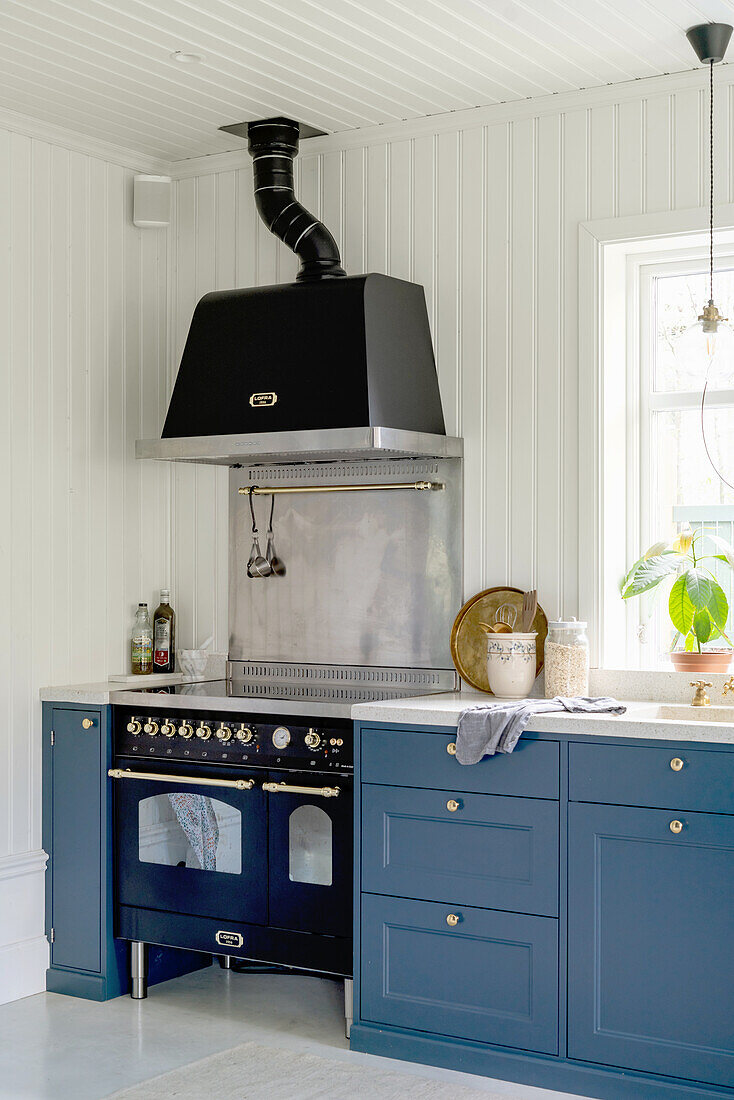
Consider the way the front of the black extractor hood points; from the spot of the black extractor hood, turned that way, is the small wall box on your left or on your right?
on your right

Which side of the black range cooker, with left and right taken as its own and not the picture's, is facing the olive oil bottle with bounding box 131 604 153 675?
right

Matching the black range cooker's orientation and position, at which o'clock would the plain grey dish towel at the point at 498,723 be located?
The plain grey dish towel is roughly at 9 o'clock from the black range cooker.

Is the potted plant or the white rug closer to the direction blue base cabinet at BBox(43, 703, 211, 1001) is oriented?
the white rug
